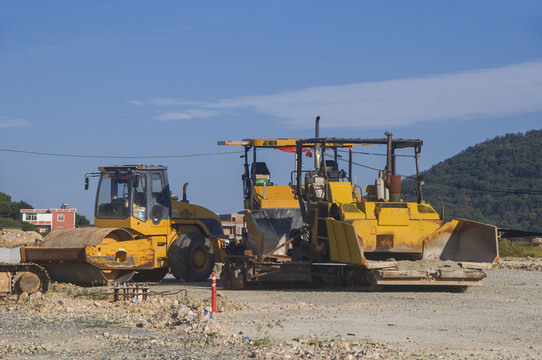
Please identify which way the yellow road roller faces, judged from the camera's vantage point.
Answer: facing the viewer and to the left of the viewer
